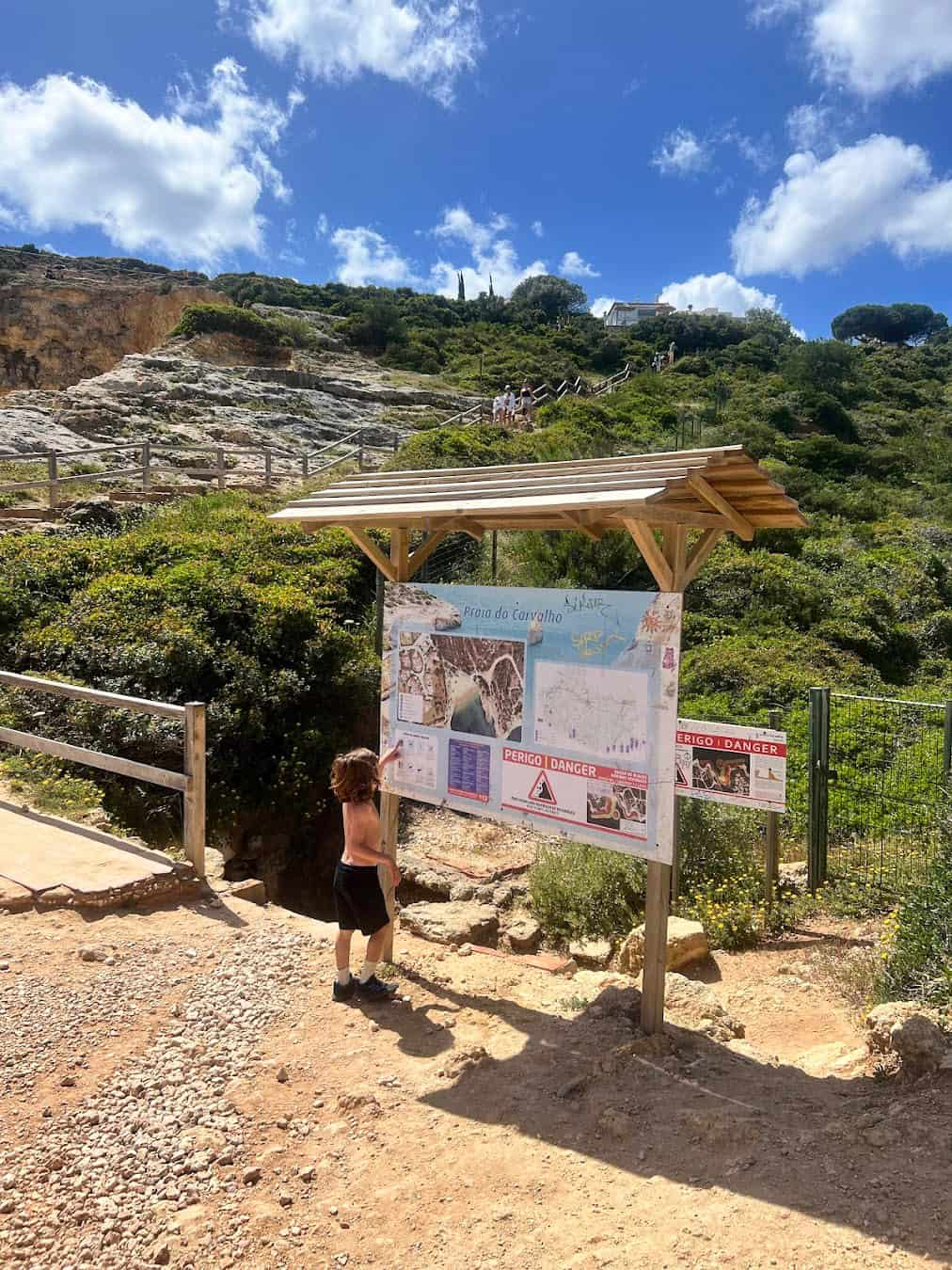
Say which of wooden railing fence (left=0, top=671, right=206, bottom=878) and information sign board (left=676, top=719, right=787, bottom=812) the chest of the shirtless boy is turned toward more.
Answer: the information sign board

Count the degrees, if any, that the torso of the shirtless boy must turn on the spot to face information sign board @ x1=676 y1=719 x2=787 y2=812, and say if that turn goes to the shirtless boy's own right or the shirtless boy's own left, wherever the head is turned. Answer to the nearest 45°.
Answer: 0° — they already face it

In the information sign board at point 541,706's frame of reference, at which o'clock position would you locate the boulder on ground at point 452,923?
The boulder on ground is roughly at 4 o'clock from the information sign board.

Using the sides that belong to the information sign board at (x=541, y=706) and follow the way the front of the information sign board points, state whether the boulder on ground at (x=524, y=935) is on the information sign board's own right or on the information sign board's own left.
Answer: on the information sign board's own right

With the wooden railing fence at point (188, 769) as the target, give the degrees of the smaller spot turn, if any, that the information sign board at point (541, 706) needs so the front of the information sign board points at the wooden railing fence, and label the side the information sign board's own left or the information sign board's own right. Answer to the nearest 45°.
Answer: approximately 90° to the information sign board's own right
